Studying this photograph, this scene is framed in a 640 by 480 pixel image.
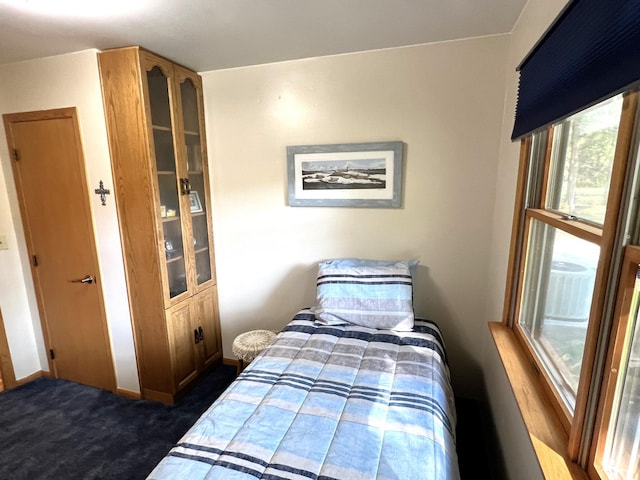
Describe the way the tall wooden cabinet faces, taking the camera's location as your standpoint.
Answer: facing the viewer and to the right of the viewer

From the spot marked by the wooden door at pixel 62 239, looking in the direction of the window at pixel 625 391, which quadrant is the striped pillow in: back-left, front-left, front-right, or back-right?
front-left

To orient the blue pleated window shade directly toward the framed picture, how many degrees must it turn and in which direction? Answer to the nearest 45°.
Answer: approximately 45° to its right

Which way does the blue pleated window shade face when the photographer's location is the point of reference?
facing the viewer and to the left of the viewer

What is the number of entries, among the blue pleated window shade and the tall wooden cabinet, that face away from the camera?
0

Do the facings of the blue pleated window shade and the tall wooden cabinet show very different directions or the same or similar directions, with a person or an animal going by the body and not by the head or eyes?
very different directions

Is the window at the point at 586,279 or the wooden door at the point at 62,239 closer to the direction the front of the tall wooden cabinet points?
the window
